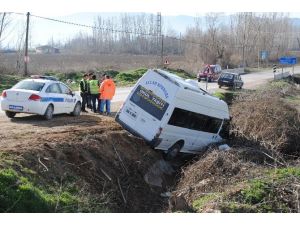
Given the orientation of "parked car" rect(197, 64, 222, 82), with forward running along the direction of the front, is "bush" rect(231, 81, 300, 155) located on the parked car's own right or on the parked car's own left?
on the parked car's own left

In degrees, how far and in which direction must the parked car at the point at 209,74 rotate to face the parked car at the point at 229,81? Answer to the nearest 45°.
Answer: approximately 45° to its left

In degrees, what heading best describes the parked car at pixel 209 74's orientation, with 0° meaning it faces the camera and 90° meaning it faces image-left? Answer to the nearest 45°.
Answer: approximately 45°

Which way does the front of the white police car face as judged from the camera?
facing away from the viewer and to the right of the viewer

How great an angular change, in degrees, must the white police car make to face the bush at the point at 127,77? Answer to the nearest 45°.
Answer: approximately 45° to its left

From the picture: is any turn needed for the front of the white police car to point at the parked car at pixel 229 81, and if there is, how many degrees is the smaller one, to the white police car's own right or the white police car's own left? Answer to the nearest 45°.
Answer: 0° — it already faces it
